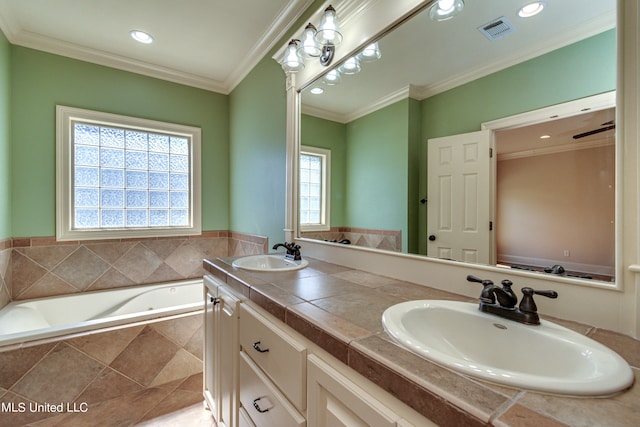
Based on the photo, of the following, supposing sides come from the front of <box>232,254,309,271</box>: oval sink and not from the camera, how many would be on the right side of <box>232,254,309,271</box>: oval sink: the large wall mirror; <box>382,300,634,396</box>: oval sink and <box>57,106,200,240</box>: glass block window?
1

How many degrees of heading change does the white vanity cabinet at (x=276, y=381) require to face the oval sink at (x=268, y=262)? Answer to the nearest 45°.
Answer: approximately 135° to its right

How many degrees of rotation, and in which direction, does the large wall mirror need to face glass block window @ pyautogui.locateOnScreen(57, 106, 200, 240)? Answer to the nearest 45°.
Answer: approximately 45° to its right

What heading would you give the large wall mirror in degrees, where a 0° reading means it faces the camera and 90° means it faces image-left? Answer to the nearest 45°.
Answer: approximately 45°

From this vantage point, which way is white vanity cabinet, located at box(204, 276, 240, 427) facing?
to the viewer's left

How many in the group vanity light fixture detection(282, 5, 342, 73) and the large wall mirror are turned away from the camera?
0

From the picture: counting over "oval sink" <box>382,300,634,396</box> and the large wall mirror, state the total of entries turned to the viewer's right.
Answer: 0
